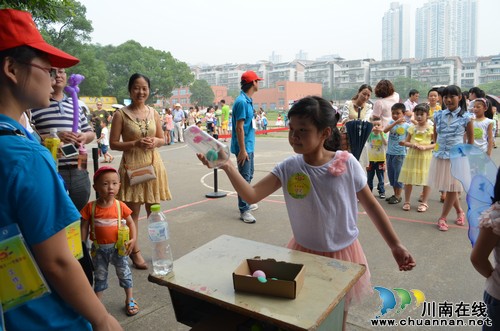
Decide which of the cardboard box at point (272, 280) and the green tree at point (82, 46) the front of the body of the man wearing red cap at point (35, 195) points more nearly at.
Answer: the cardboard box

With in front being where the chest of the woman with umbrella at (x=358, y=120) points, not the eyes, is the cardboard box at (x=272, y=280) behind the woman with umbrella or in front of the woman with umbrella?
in front

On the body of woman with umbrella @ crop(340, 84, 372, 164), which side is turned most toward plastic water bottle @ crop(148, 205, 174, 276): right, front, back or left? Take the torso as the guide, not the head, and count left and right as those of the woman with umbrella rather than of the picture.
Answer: front

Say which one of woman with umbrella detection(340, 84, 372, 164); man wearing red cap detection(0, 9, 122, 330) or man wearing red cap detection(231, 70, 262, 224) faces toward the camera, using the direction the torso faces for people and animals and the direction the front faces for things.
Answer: the woman with umbrella

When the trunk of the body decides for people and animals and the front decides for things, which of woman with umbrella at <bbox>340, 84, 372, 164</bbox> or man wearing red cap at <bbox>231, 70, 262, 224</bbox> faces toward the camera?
the woman with umbrella

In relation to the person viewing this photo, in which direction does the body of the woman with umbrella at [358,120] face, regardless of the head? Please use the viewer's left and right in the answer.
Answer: facing the viewer

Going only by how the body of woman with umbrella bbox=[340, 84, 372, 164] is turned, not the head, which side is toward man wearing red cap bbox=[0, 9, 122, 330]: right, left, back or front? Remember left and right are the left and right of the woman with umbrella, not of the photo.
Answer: front

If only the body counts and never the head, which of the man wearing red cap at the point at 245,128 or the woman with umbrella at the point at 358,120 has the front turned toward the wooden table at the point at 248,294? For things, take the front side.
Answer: the woman with umbrella

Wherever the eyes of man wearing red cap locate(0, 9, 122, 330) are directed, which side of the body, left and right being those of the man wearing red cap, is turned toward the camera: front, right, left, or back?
right

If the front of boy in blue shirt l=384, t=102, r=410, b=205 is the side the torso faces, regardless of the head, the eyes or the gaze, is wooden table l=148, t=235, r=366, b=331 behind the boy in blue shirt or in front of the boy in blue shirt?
in front

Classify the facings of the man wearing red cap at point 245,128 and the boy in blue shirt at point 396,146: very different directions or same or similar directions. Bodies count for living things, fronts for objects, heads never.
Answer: very different directions
